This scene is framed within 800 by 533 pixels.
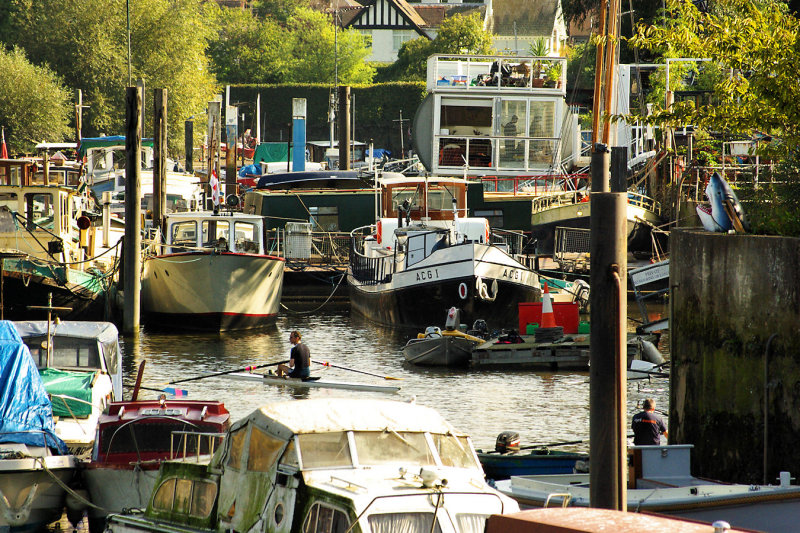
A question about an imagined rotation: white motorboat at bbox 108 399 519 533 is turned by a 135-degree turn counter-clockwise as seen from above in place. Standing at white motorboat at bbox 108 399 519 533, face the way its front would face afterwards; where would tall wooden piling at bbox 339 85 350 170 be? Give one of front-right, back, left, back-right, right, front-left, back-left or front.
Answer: front

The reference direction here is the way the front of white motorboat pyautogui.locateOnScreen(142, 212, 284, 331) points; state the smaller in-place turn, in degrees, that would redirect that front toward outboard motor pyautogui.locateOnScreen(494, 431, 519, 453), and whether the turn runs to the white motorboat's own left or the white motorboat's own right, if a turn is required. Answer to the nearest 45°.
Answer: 0° — it already faces it

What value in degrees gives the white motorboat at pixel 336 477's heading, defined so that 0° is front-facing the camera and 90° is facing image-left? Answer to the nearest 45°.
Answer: approximately 315°

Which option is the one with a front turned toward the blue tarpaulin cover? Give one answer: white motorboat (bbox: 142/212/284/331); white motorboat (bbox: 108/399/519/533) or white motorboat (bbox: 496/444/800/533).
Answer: white motorboat (bbox: 142/212/284/331)

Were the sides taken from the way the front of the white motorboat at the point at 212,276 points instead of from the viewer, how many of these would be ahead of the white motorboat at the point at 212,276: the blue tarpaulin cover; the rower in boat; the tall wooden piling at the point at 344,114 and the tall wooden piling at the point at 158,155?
2

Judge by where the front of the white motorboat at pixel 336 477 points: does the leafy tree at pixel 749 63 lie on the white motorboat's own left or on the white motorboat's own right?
on the white motorboat's own left

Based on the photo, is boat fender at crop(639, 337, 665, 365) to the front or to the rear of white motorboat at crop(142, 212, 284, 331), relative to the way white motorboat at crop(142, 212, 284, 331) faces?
to the front

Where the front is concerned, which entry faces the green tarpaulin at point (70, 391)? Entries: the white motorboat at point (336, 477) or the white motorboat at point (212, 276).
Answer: the white motorboat at point (212, 276)

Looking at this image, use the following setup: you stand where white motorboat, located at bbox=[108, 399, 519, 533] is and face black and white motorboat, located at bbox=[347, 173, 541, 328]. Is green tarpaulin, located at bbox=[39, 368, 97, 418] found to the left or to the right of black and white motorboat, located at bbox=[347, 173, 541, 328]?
left

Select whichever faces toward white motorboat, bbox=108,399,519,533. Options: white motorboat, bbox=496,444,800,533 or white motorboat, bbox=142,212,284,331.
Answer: white motorboat, bbox=142,212,284,331
